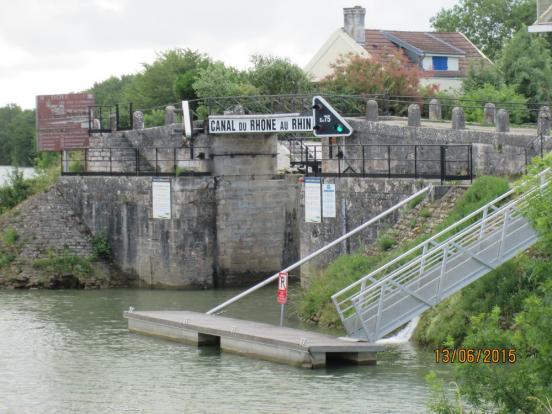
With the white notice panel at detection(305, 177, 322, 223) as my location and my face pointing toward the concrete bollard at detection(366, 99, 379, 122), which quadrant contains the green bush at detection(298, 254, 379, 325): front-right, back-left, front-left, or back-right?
back-right

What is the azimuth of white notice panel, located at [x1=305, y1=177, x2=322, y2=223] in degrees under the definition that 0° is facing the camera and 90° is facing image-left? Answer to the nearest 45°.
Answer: approximately 0°

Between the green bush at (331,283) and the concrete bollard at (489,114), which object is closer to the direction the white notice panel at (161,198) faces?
the green bush

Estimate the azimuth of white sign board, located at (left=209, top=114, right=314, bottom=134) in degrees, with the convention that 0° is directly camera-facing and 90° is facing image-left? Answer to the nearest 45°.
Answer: approximately 0°

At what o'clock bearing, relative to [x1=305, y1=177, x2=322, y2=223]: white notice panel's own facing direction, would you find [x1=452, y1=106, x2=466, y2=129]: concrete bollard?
The concrete bollard is roughly at 8 o'clock from the white notice panel.
